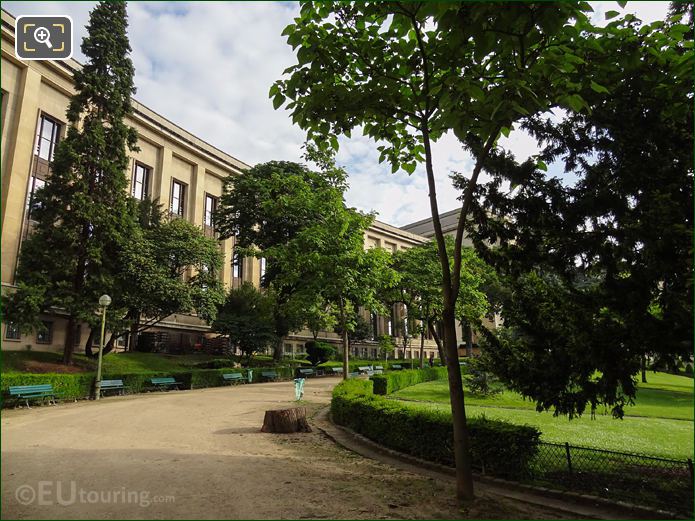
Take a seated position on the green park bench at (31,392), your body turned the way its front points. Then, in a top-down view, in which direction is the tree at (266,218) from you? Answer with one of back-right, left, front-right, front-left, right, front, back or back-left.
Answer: left

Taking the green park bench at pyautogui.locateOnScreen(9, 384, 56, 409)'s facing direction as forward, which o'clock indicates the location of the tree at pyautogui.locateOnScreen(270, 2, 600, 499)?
The tree is roughly at 1 o'clock from the green park bench.

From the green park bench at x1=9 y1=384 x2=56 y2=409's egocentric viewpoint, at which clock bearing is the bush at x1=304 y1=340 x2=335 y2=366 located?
The bush is roughly at 9 o'clock from the green park bench.

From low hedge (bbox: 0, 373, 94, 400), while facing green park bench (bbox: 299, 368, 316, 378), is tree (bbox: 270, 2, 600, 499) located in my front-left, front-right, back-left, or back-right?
back-right

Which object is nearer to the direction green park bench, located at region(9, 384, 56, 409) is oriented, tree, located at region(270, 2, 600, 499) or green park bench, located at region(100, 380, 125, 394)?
the tree

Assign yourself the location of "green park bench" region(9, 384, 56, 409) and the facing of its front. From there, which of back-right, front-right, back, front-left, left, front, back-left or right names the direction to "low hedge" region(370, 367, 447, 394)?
front-left

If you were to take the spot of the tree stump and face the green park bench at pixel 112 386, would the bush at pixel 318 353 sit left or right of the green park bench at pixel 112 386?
right

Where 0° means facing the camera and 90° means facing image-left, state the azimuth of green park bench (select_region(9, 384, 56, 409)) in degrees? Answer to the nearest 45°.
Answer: approximately 315°

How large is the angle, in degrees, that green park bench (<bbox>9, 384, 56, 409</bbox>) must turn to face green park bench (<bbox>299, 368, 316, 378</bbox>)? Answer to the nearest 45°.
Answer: approximately 90° to its left

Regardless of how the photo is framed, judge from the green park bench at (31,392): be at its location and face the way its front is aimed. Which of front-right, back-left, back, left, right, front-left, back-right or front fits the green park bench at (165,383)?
left
